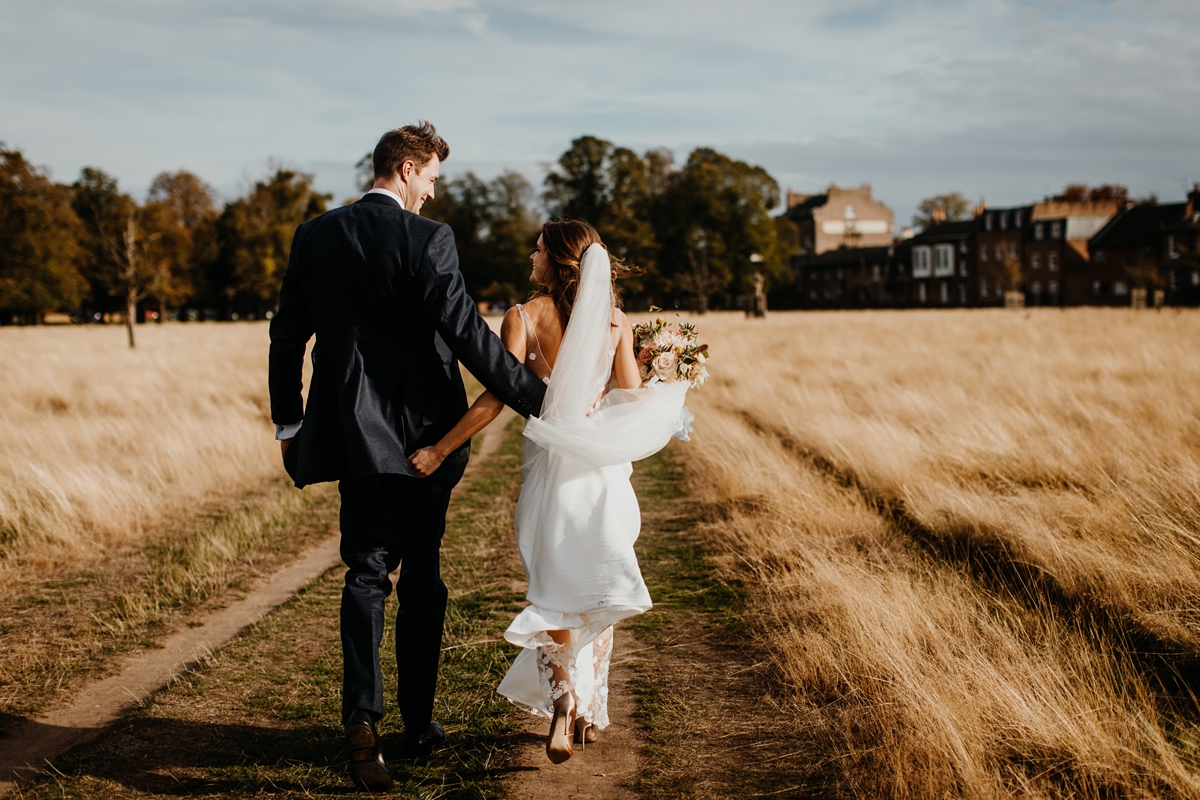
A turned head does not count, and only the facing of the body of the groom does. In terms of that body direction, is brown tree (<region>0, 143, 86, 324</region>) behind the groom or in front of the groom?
in front

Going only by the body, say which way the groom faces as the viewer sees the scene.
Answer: away from the camera

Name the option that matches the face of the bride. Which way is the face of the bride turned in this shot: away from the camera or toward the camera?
away from the camera

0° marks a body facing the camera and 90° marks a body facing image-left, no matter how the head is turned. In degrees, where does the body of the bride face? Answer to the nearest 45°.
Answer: approximately 180°

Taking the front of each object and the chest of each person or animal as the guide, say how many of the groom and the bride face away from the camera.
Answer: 2

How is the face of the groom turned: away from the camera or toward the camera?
away from the camera
